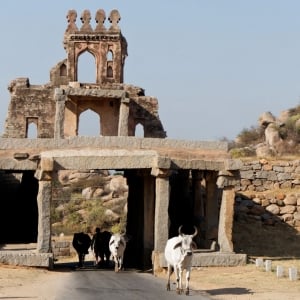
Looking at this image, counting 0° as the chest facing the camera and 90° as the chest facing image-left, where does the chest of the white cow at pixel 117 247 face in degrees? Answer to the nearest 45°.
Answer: approximately 0°

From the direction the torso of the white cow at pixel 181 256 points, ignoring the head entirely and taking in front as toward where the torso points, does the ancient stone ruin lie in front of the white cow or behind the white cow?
behind

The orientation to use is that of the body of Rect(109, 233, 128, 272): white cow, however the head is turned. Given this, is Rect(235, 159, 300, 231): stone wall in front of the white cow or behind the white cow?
behind
